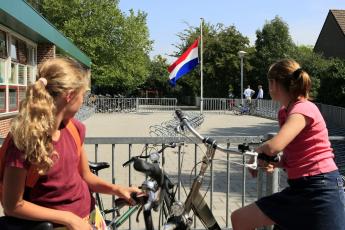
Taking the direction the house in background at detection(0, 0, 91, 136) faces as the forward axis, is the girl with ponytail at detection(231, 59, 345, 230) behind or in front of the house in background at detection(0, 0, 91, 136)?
in front

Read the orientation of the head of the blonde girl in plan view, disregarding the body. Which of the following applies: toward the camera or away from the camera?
away from the camera

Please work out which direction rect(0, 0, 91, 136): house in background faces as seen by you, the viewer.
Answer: facing the viewer and to the right of the viewer

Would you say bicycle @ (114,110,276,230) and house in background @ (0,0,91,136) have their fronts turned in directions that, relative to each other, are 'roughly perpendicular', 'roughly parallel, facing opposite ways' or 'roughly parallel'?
roughly perpendicular

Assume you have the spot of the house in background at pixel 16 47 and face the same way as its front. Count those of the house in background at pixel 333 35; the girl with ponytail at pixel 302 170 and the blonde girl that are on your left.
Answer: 1

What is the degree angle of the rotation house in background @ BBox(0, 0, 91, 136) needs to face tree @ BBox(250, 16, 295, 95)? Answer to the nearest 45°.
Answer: approximately 90° to its left

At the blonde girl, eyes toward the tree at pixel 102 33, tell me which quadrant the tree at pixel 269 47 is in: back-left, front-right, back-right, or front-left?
front-right

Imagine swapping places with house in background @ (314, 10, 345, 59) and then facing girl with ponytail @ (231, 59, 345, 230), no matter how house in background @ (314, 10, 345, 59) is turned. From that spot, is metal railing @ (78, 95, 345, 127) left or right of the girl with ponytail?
right

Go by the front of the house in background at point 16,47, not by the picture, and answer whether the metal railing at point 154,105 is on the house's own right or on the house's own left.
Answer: on the house's own left

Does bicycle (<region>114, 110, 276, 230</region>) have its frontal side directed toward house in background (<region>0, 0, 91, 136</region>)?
no

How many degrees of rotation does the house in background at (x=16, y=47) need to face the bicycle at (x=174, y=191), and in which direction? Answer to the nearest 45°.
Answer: approximately 45° to its right

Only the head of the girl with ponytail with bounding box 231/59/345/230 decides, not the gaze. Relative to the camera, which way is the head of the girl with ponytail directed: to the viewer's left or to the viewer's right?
to the viewer's left

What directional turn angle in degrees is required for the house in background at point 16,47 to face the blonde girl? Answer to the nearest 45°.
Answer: approximately 45° to its right

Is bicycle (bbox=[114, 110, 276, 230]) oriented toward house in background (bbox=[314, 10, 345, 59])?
no

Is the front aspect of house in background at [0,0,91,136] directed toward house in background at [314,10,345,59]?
no
